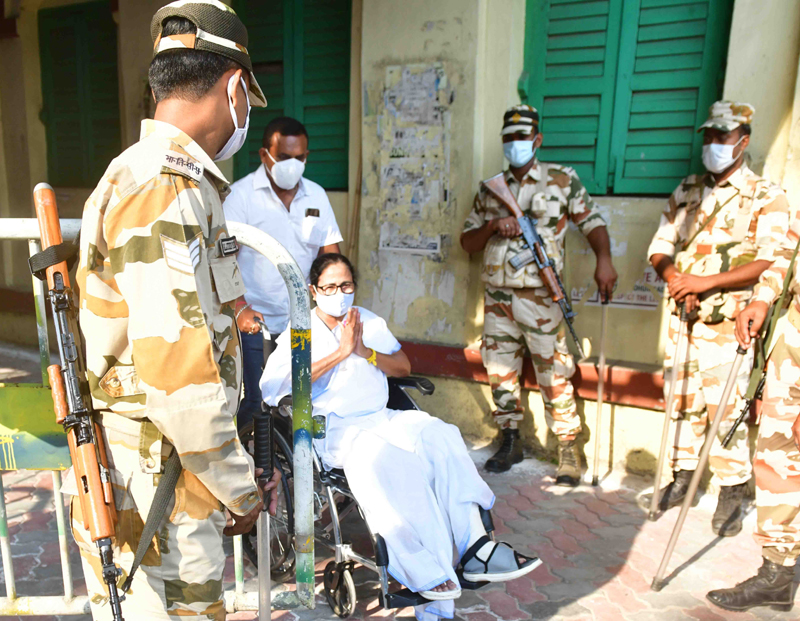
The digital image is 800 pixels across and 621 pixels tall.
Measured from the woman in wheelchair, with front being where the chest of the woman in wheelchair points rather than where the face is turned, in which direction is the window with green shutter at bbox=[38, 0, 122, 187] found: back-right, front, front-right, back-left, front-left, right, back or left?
back

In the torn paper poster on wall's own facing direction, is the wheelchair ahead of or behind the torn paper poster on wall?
ahead

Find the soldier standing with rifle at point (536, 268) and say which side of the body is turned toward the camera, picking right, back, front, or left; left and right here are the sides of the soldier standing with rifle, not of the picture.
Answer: front

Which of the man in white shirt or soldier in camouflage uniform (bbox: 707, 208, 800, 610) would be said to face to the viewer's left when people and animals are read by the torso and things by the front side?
the soldier in camouflage uniform

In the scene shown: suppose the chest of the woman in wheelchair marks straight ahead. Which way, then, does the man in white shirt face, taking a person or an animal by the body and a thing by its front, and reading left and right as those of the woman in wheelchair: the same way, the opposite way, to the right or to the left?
the same way

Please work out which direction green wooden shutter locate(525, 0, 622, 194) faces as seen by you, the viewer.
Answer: facing the viewer

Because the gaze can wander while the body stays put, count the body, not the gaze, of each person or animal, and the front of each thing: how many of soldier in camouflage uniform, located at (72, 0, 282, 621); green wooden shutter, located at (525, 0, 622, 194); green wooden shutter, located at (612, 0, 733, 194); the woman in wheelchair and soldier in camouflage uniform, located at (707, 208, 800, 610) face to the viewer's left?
1

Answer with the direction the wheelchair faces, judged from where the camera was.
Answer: facing the viewer and to the right of the viewer

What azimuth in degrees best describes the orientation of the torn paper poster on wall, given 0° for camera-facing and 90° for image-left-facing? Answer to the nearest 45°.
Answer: approximately 0°

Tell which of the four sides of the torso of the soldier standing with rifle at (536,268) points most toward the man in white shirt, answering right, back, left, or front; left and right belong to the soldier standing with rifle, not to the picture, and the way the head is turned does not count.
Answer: right

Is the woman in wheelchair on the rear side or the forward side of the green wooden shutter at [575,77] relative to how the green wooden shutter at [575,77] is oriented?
on the forward side

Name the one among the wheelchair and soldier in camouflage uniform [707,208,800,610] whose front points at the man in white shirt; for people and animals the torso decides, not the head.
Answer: the soldier in camouflage uniform

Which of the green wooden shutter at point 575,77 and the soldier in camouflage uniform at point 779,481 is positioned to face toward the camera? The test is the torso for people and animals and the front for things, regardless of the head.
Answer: the green wooden shutter

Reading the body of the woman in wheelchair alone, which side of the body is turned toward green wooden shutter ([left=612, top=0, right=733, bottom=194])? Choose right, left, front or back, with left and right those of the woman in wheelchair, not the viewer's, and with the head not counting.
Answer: left

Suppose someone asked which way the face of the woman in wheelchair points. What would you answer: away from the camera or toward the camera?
toward the camera

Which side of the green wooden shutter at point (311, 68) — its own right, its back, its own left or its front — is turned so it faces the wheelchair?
front

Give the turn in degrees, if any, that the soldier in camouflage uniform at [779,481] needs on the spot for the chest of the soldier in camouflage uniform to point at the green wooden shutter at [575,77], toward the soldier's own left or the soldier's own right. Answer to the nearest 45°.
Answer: approximately 45° to the soldier's own right

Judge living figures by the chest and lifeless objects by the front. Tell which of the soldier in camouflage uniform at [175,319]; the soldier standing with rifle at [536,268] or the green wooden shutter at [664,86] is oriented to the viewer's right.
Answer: the soldier in camouflage uniform

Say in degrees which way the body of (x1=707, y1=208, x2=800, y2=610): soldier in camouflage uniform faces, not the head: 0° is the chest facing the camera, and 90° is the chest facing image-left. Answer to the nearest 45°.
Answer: approximately 90°

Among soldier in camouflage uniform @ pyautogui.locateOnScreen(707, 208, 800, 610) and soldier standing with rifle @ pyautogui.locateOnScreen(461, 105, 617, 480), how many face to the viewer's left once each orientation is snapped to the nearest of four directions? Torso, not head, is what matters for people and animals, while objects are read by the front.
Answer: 1

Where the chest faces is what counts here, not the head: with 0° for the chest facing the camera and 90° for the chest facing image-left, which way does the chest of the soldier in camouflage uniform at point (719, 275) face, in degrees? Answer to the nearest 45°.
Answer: approximately 45°
